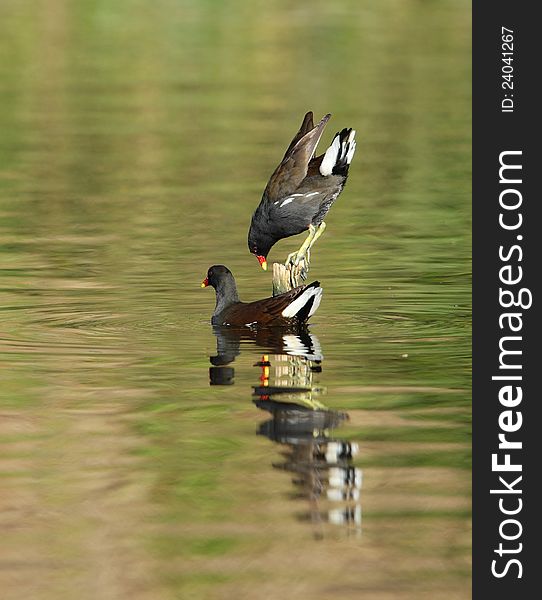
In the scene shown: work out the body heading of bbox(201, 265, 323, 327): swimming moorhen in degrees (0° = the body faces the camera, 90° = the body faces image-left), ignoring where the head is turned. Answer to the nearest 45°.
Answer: approximately 90°
